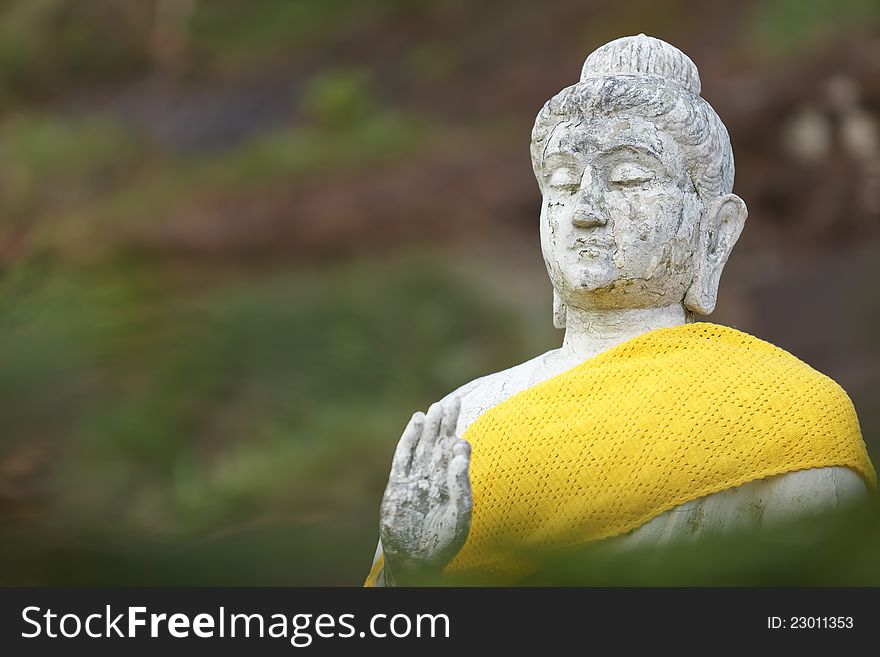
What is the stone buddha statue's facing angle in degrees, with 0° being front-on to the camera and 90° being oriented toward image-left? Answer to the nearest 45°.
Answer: approximately 45°
